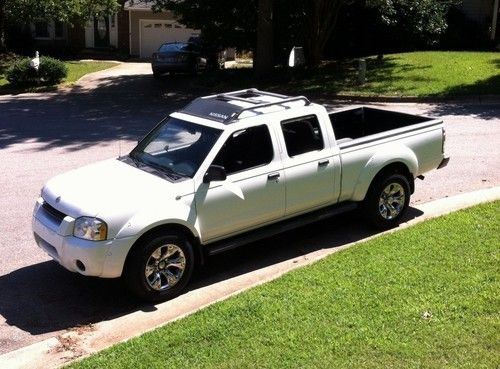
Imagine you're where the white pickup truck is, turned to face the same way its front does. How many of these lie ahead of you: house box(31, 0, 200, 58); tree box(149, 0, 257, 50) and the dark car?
0

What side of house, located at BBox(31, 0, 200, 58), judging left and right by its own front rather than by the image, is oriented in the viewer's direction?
front

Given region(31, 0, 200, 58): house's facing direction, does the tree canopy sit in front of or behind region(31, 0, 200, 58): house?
in front

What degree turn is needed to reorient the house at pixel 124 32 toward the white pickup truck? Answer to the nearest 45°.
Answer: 0° — it already faces it

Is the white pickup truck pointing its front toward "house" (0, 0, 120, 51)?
no

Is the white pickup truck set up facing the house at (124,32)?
no

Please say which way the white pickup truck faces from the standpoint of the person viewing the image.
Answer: facing the viewer and to the left of the viewer

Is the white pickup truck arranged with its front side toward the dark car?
no

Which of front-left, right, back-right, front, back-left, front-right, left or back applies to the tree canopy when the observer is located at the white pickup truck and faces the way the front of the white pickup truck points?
back-right

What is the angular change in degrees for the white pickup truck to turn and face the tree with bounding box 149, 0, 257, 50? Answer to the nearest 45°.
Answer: approximately 135° to its right

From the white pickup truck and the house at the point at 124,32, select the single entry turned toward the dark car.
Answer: the house

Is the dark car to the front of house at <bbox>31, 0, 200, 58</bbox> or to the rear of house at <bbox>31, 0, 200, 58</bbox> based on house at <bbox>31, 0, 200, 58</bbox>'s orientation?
to the front

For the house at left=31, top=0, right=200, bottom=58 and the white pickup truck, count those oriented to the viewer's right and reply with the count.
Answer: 0

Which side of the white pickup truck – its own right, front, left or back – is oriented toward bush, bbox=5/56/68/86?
right
